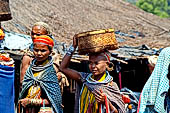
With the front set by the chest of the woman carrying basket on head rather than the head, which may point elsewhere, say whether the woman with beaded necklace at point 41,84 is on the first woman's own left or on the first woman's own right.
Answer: on the first woman's own right

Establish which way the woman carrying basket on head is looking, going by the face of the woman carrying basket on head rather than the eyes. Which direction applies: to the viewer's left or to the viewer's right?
to the viewer's left

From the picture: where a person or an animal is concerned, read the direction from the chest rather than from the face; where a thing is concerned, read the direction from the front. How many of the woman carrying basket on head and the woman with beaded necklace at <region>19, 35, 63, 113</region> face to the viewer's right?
0

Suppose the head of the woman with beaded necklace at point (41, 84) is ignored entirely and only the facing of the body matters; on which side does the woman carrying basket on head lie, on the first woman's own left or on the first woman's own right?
on the first woman's own left

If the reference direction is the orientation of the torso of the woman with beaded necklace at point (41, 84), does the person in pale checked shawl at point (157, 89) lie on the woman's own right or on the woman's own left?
on the woman's own left

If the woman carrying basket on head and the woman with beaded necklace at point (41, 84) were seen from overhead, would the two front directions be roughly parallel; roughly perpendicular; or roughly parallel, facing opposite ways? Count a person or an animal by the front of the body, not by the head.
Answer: roughly parallel

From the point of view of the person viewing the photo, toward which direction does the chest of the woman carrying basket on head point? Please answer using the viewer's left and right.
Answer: facing the viewer and to the left of the viewer
